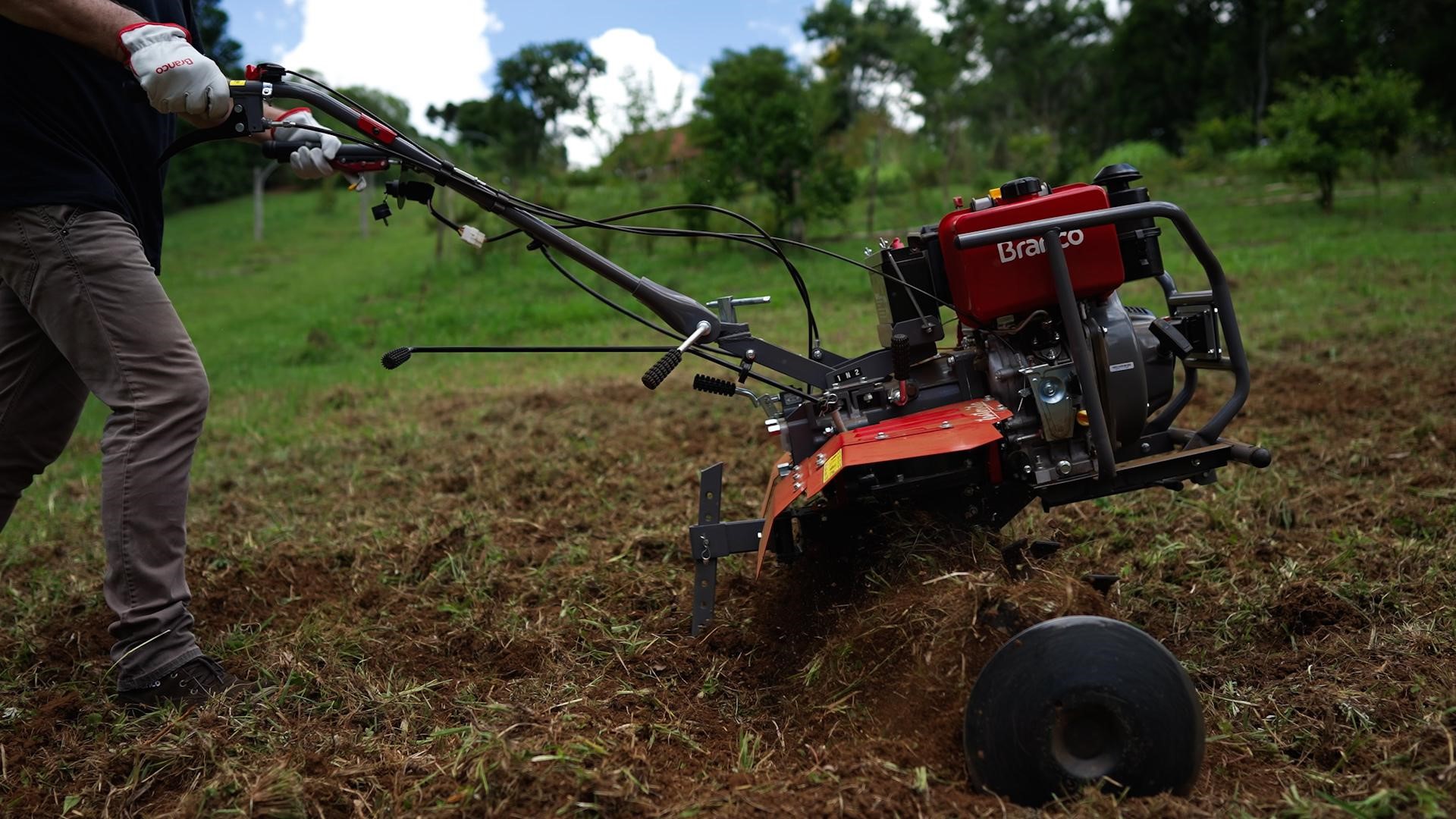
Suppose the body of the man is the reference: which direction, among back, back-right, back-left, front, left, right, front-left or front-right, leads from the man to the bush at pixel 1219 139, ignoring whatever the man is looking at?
front-left

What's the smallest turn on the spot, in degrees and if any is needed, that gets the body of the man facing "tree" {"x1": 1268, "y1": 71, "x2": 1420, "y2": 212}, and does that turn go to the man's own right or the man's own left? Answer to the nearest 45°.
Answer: approximately 45° to the man's own left

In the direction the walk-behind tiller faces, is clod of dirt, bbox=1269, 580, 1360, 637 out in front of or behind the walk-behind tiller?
in front

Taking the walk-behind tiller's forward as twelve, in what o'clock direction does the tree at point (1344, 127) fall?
The tree is roughly at 10 o'clock from the walk-behind tiller.

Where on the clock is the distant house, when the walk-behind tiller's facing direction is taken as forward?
The distant house is roughly at 9 o'clock from the walk-behind tiller.

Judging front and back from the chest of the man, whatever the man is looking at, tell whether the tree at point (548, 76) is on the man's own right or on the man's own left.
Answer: on the man's own left

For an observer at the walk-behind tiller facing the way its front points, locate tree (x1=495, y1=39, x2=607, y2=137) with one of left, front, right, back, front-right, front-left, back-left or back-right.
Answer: left

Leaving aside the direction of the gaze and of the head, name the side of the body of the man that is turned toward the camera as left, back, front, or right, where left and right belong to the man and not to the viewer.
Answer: right

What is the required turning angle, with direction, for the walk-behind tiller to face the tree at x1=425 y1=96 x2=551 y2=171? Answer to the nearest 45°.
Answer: approximately 90° to its left

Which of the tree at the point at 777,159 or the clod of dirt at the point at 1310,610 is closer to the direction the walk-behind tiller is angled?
the clod of dirt

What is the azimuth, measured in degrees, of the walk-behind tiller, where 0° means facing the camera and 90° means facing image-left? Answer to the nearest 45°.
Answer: approximately 270°

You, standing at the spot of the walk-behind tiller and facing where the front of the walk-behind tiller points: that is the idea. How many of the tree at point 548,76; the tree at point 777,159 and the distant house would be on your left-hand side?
3

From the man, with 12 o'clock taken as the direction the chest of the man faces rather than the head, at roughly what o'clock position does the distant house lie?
The distant house is roughly at 10 o'clock from the man.
